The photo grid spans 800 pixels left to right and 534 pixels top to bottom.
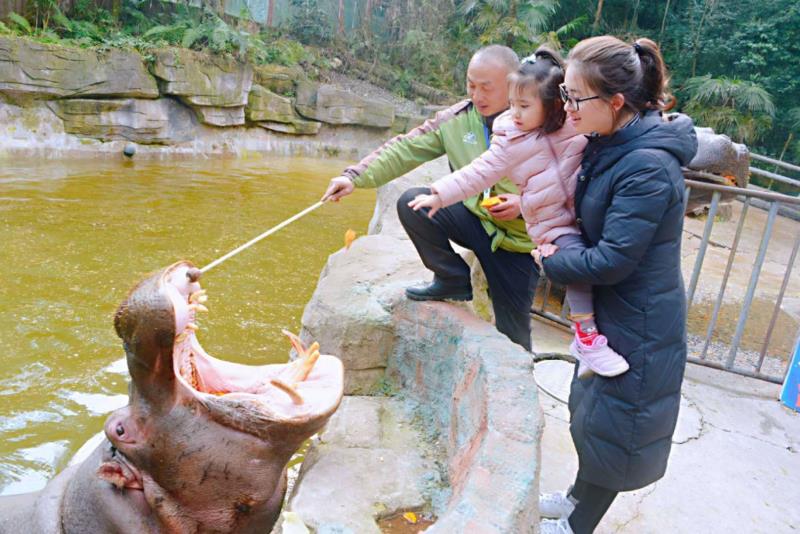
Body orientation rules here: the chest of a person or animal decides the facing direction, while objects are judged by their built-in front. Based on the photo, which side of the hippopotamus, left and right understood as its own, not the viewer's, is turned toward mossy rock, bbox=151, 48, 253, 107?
left

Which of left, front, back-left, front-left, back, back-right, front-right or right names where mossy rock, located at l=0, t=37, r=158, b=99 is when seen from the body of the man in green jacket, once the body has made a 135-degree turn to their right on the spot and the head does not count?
front-left

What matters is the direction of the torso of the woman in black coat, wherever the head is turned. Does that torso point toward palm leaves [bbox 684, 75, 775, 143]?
no

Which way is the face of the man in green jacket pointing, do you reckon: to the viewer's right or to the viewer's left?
to the viewer's left

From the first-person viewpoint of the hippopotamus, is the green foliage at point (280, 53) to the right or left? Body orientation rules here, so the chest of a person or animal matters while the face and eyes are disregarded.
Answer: on its left

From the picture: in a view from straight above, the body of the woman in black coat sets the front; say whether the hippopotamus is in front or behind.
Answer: in front

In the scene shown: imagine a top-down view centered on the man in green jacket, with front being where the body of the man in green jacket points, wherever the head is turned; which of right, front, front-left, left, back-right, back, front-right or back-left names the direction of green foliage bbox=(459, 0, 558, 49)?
back-right

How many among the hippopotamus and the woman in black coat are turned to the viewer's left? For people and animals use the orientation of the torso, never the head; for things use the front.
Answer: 1

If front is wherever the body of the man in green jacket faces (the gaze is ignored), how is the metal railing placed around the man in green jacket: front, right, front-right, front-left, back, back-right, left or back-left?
back

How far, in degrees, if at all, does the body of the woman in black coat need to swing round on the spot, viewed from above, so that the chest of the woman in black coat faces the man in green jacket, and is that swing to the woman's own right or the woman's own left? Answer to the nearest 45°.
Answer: approximately 45° to the woman's own right

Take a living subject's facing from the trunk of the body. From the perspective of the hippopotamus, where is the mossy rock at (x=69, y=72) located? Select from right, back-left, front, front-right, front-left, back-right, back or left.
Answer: left

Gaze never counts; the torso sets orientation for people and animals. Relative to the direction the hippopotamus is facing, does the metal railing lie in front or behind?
in front

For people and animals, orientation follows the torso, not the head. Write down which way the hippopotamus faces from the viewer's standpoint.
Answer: facing to the right of the viewer

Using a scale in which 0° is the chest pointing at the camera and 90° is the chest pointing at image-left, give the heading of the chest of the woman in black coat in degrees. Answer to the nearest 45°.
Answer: approximately 90°

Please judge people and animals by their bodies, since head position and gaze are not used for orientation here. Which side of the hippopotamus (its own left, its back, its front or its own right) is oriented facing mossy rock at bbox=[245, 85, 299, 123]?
left

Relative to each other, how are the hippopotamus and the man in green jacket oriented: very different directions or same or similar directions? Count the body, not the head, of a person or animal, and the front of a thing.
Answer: very different directions

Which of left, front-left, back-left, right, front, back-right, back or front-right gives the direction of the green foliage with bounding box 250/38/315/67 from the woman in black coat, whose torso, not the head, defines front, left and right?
front-right

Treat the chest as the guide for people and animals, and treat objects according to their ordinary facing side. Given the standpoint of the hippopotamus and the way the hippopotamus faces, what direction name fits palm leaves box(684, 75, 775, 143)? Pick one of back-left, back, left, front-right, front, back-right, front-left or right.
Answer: front-left
